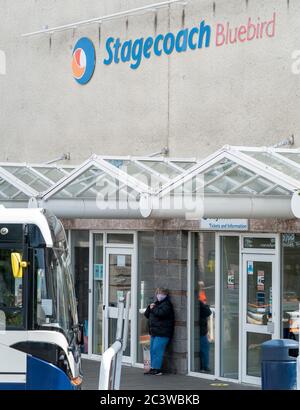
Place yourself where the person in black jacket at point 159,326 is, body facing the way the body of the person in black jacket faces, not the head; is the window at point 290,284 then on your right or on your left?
on your left

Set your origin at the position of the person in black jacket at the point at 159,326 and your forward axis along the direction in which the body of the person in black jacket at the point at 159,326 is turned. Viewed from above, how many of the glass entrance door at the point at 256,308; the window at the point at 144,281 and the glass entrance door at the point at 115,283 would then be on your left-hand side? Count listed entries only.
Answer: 1

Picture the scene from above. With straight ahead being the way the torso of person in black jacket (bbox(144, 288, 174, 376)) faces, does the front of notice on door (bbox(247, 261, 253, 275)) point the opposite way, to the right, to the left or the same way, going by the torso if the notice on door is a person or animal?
the same way

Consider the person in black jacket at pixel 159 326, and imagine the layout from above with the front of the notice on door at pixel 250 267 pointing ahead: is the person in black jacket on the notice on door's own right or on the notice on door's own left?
on the notice on door's own right

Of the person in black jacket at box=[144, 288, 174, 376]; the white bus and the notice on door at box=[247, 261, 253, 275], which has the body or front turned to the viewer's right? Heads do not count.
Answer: the white bus

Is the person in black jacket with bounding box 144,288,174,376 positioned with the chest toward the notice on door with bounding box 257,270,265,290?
no

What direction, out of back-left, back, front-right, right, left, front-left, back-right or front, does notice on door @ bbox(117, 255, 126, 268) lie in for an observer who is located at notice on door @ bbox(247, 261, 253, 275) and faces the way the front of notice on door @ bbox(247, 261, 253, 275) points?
right

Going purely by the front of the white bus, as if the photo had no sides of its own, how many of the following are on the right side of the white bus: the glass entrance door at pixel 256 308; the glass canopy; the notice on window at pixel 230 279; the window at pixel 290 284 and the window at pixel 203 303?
0

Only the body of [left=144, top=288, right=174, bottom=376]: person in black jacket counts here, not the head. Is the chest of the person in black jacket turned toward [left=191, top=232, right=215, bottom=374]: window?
no

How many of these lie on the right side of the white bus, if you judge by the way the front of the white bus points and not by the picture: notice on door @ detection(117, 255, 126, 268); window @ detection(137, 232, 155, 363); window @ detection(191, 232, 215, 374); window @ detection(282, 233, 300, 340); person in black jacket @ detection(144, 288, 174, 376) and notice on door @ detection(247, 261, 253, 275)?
0

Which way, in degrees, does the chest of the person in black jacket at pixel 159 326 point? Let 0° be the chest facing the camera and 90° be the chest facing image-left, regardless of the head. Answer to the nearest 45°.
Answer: approximately 45°
